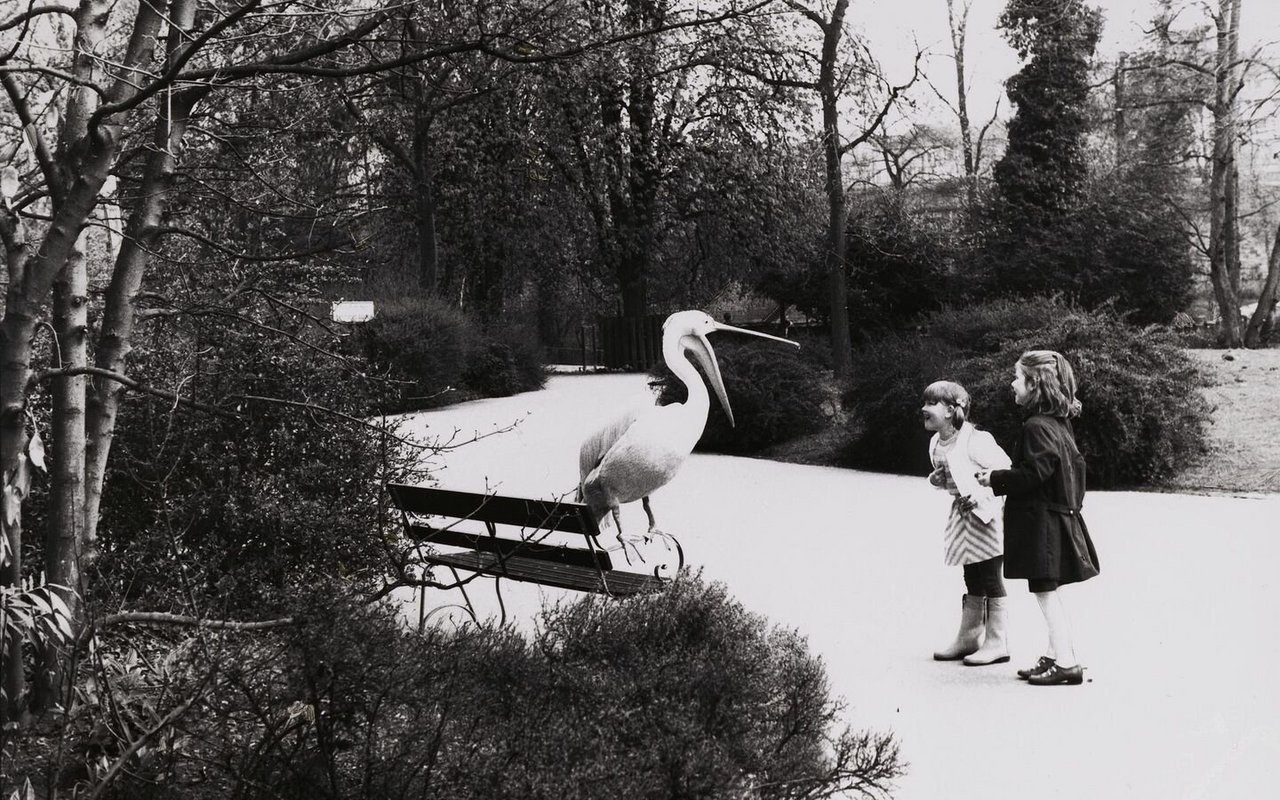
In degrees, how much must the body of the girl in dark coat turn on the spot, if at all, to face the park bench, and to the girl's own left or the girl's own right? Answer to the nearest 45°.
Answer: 0° — they already face it

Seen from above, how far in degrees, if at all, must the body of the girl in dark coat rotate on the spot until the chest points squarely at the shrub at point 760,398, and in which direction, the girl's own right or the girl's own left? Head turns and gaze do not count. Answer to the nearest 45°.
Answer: approximately 90° to the girl's own right

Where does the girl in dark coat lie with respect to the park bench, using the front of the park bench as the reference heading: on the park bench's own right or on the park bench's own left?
on the park bench's own right

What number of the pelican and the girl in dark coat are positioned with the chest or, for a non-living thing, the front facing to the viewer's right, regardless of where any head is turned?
1

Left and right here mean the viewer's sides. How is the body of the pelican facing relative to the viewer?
facing to the right of the viewer

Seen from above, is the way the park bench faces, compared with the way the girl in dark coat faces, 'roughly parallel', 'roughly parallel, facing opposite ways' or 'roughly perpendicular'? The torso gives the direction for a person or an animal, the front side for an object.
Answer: roughly perpendicular

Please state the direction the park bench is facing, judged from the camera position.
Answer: facing away from the viewer and to the right of the viewer

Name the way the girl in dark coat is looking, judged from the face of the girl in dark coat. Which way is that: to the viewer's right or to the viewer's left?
to the viewer's left

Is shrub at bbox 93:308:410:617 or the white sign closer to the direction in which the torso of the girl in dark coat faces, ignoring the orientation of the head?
the shrub

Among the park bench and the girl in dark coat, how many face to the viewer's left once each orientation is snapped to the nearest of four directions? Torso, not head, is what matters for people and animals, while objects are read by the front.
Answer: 1

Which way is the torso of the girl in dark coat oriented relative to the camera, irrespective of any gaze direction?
to the viewer's left

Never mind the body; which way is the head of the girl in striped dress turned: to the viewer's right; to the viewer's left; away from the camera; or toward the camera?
to the viewer's left
